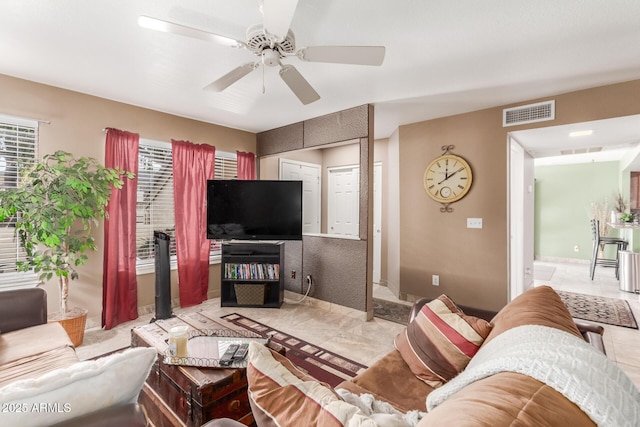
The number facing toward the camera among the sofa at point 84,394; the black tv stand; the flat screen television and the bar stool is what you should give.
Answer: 2

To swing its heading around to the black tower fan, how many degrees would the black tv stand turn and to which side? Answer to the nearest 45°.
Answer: approximately 45° to its right

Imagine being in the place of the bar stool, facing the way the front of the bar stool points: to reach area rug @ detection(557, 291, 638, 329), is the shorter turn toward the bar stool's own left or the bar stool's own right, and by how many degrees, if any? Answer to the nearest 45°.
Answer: approximately 90° to the bar stool's own right

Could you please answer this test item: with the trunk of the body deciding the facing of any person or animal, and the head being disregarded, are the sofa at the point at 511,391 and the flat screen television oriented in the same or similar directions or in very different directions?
very different directions

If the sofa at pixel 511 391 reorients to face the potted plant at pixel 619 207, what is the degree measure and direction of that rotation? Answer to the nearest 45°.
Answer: approximately 90° to its right

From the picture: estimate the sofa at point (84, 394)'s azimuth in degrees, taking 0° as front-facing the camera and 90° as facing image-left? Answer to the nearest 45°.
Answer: approximately 225°

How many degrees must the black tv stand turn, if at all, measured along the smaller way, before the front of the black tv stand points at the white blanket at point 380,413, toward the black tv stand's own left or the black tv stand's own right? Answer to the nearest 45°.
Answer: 0° — it already faces it

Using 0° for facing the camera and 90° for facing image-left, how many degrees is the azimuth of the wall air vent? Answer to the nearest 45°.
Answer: approximately 45°

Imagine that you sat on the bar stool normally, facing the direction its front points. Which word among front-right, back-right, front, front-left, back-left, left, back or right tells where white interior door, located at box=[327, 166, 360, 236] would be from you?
back-right

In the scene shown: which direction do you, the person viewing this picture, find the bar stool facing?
facing to the right of the viewer

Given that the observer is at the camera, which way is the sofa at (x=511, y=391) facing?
facing away from the viewer and to the left of the viewer

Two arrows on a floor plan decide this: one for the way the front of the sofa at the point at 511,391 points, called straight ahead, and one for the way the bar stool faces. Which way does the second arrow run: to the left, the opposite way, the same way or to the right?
the opposite way

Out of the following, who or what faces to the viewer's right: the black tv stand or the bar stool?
the bar stool

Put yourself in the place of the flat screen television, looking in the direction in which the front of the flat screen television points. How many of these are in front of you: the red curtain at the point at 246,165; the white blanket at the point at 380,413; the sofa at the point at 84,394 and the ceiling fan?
3

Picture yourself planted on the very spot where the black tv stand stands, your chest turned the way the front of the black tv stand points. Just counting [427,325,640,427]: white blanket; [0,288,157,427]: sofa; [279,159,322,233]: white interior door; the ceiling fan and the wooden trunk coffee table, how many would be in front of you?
4

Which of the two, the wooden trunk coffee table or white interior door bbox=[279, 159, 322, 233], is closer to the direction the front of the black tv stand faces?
the wooden trunk coffee table

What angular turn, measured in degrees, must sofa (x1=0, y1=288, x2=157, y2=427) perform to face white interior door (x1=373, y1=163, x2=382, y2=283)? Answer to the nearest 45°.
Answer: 0° — it already faces it
